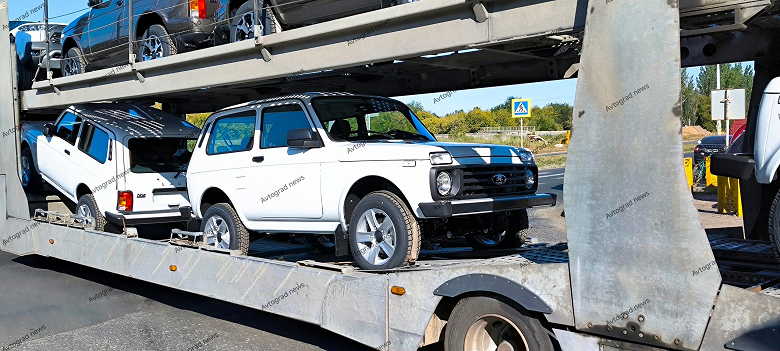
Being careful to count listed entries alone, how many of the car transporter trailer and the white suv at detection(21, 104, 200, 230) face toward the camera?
0

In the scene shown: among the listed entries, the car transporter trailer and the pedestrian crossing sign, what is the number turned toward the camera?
1

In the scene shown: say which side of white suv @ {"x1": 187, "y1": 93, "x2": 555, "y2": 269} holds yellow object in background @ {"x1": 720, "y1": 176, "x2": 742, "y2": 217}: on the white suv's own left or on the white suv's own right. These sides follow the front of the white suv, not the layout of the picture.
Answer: on the white suv's own left

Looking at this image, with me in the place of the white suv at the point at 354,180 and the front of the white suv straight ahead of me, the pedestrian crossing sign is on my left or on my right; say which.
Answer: on my left

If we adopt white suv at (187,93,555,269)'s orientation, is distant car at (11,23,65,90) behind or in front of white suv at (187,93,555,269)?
behind

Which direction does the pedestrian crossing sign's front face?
toward the camera

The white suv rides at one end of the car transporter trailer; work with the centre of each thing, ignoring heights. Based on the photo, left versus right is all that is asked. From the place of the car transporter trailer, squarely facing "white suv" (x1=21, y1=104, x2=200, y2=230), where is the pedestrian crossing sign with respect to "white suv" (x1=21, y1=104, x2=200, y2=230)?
right

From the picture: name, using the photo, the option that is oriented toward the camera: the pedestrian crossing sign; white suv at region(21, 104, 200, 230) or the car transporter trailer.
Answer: the pedestrian crossing sign
